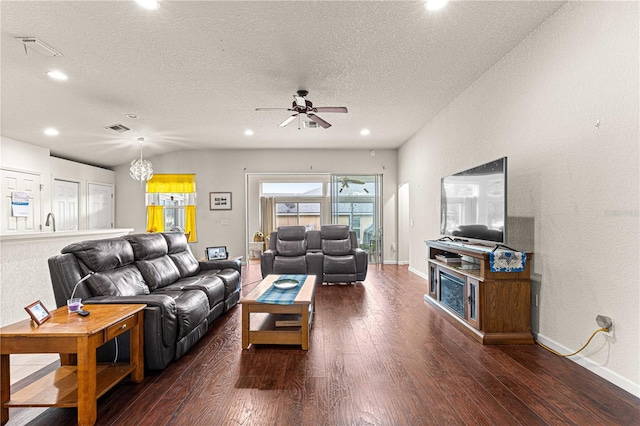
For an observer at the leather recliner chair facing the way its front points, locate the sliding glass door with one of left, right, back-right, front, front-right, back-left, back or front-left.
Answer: back-left

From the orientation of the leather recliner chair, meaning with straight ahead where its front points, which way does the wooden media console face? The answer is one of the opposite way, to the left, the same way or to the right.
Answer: to the right

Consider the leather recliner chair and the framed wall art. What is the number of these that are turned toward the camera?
2

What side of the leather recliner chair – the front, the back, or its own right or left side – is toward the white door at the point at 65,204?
right

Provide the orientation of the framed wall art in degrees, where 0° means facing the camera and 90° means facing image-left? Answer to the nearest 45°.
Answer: approximately 0°

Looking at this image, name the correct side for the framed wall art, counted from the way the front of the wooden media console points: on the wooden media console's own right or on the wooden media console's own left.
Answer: on the wooden media console's own right

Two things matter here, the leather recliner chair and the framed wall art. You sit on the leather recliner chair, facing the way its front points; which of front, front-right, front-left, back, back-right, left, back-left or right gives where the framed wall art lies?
back-right

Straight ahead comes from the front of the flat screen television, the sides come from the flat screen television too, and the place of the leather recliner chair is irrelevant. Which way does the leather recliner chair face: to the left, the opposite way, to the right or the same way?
to the left

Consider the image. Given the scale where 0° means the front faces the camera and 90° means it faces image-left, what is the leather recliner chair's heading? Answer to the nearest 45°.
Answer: approximately 0°
